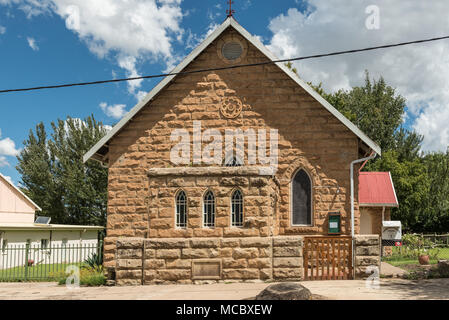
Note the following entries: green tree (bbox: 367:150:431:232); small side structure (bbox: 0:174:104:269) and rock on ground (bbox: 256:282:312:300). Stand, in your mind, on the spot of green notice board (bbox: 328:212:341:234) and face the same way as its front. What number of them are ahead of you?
1

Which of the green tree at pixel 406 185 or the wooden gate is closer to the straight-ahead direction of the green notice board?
the wooden gate

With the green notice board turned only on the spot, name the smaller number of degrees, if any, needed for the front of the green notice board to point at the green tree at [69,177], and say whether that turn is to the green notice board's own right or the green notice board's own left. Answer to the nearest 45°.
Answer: approximately 135° to the green notice board's own right

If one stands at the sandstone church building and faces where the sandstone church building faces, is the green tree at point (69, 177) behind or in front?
behind

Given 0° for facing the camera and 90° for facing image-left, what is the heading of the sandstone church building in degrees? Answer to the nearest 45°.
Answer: approximately 0°

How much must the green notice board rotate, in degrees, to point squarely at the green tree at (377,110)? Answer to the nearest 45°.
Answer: approximately 180°

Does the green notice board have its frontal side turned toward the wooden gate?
yes

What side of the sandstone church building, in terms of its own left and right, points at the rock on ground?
front
